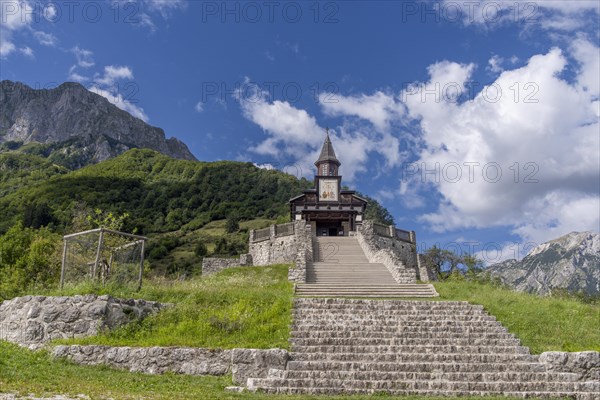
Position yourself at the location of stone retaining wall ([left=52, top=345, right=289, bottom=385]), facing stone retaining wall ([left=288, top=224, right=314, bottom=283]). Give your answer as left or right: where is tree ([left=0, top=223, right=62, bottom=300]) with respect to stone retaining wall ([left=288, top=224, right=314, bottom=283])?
left

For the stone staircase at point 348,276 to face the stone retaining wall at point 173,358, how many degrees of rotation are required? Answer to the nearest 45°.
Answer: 0° — it already faces it

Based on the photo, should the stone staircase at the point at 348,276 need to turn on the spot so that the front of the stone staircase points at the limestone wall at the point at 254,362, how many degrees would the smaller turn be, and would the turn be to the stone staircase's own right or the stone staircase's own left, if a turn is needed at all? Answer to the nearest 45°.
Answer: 0° — it already faces it

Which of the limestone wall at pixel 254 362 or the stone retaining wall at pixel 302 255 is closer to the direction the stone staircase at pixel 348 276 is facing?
the limestone wall

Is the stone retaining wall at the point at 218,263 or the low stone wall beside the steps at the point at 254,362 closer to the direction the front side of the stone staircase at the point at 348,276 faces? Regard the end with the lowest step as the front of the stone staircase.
the low stone wall beside the steps

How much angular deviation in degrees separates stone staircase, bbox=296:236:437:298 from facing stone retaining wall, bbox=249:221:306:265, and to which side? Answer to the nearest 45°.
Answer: approximately 135° to its right

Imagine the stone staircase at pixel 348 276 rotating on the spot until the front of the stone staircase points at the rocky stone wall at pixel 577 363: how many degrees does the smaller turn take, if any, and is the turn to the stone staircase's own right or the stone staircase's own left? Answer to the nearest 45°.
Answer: approximately 45° to the stone staircase's own left

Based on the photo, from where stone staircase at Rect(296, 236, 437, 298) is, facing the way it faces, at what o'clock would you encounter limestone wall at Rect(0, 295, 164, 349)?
The limestone wall is roughly at 1 o'clock from the stone staircase.

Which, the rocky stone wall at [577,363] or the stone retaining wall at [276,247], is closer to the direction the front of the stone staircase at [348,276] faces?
the rocky stone wall

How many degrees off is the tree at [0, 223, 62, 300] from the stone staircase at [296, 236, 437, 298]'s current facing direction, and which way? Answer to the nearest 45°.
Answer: approximately 90° to its right

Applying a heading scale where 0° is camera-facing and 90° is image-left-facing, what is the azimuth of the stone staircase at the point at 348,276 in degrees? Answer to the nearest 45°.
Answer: approximately 0°
